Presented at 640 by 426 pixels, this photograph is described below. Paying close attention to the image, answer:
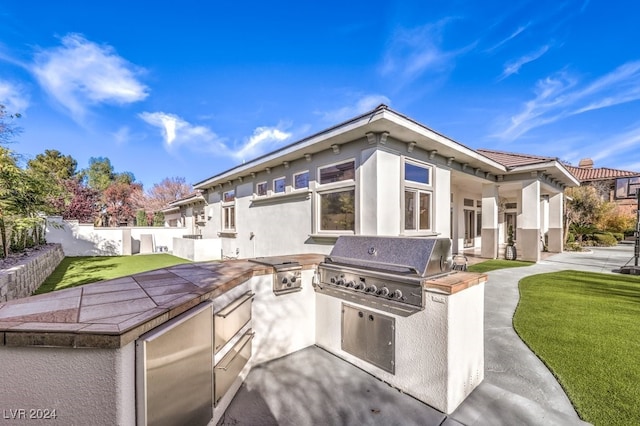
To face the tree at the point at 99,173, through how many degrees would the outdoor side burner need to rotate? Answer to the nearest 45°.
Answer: approximately 180°

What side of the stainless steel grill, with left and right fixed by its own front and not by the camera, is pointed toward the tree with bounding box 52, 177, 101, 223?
right

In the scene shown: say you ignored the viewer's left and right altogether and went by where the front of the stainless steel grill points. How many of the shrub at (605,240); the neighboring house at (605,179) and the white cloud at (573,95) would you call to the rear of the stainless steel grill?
3

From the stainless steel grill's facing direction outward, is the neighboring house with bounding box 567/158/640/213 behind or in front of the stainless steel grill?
behind

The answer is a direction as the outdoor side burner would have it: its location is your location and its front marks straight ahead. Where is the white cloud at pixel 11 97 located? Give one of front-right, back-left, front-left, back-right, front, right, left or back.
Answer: back

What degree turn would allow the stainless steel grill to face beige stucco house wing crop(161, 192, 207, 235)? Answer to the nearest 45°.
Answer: approximately 90° to its right

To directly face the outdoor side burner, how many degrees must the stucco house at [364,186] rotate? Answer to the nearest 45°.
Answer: approximately 45° to its right

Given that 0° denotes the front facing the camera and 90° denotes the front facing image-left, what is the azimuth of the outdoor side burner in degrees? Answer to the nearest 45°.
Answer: approximately 315°

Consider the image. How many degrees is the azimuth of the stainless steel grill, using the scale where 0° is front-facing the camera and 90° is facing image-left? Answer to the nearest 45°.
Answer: approximately 45°
